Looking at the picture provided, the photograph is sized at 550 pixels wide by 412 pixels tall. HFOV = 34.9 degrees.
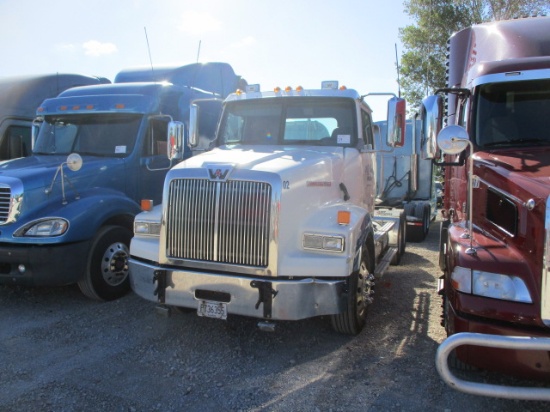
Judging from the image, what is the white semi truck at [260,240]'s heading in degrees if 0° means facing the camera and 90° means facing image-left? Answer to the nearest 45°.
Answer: approximately 45°

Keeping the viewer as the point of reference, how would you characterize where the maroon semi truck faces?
facing the viewer

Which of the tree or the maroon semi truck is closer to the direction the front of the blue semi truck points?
the maroon semi truck

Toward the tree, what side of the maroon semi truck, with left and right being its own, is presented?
back

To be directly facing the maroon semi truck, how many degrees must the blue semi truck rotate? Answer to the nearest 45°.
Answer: approximately 90° to its left

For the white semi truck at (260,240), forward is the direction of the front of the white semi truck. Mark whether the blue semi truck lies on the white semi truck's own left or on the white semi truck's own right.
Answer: on the white semi truck's own right

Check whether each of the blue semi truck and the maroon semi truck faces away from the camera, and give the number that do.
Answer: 0

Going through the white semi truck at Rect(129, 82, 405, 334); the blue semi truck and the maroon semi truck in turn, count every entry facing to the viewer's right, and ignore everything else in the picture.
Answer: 0

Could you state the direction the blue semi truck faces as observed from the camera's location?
facing the viewer and to the left of the viewer

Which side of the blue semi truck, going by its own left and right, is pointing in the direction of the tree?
back

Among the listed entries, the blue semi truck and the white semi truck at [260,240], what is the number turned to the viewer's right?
0

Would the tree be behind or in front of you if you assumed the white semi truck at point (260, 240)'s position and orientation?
behind
